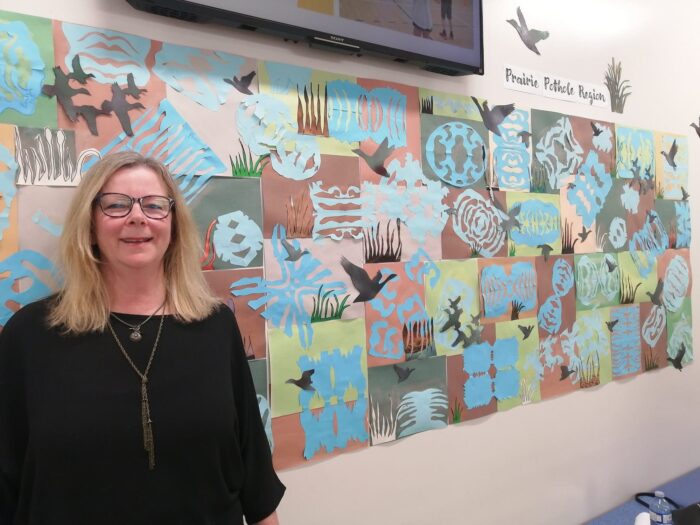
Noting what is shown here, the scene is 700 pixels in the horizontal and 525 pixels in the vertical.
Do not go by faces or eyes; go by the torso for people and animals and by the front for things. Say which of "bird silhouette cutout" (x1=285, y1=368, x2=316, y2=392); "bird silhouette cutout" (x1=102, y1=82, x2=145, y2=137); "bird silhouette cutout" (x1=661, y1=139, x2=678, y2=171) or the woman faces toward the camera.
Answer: the woman

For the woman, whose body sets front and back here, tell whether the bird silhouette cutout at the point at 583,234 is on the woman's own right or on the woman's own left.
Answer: on the woman's own left

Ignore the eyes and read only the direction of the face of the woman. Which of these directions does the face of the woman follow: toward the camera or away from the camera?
toward the camera

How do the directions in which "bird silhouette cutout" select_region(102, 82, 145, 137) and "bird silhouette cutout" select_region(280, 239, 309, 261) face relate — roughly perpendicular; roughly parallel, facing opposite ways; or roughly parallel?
roughly parallel

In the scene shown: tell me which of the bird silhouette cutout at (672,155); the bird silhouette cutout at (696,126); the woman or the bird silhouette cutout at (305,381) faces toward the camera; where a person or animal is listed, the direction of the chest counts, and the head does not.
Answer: the woman

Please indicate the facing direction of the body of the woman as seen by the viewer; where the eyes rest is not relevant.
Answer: toward the camera
